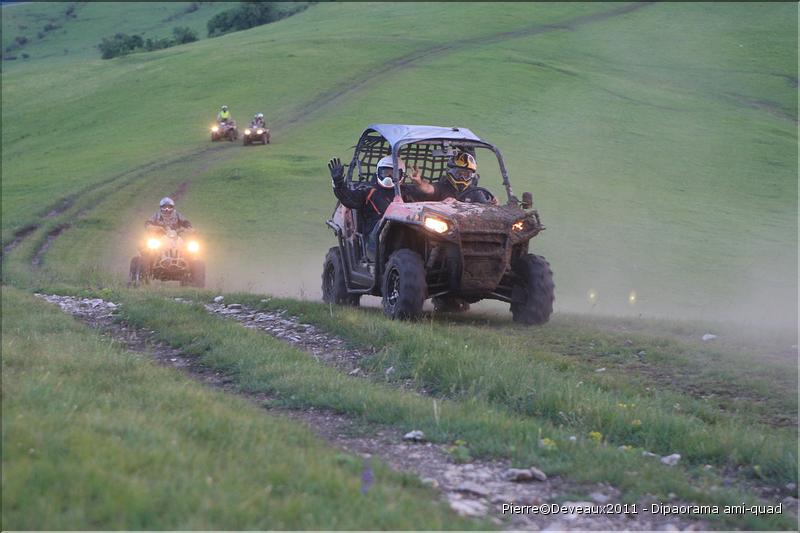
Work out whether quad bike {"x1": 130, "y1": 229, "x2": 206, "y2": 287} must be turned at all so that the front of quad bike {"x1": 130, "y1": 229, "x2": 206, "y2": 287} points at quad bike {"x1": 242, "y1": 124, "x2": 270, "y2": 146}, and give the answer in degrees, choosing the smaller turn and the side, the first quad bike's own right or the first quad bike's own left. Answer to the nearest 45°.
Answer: approximately 180°

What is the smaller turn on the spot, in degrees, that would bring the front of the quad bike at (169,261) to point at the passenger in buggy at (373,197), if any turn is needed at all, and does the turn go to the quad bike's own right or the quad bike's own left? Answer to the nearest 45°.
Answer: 0° — it already faces them

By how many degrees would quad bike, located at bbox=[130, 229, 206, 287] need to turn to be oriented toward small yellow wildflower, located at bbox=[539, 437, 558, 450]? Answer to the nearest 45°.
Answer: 0° — it already faces it

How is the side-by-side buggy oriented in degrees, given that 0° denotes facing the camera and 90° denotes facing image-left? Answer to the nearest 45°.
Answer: approximately 315°

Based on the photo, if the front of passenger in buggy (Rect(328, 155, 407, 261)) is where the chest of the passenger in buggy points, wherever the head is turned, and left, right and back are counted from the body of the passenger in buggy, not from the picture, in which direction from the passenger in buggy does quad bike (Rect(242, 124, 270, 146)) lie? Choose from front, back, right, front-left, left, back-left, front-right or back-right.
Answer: back

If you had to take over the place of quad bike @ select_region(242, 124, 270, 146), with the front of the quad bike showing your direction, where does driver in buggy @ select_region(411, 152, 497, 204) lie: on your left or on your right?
on your left

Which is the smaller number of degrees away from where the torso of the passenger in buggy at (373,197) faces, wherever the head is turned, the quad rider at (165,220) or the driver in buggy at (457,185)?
the driver in buggy

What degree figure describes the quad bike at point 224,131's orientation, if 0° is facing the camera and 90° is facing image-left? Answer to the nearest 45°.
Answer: approximately 45°

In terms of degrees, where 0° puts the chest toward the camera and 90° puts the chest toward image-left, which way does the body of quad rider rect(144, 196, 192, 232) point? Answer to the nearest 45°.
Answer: approximately 0°

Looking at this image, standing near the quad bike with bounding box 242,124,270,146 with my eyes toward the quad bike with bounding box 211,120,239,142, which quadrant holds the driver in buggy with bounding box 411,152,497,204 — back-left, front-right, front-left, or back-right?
back-left
